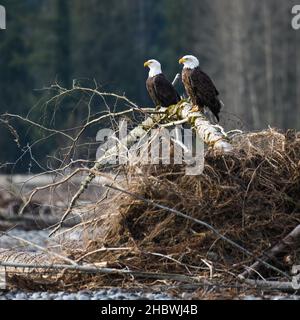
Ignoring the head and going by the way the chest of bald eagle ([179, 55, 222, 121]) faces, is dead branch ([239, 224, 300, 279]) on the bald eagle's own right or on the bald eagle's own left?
on the bald eagle's own left

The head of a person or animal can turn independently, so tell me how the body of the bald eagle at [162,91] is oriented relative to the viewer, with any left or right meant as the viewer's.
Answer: facing to the left of the viewer

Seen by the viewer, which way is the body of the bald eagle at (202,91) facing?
to the viewer's left

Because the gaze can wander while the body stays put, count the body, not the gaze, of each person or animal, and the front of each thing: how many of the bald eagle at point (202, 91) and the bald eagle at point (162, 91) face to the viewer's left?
2

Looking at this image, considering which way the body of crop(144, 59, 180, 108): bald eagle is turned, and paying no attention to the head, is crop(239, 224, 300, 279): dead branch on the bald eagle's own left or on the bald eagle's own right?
on the bald eagle's own left
